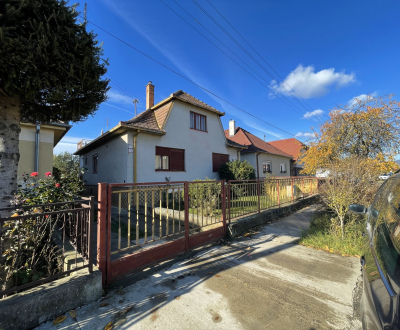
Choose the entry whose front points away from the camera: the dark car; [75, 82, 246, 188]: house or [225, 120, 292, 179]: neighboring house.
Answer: the dark car

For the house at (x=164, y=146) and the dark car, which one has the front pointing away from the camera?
the dark car

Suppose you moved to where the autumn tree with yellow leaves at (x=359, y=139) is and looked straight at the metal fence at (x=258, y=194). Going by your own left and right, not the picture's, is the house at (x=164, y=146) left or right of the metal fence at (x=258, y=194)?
right

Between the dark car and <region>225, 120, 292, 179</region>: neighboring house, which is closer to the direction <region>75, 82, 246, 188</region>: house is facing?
the dark car

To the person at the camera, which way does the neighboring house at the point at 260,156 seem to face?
facing the viewer and to the right of the viewer

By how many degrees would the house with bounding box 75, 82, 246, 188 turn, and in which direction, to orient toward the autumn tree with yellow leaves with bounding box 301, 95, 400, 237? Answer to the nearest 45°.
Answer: approximately 45° to its left

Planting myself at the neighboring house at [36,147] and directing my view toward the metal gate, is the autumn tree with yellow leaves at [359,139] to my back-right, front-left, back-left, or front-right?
front-left

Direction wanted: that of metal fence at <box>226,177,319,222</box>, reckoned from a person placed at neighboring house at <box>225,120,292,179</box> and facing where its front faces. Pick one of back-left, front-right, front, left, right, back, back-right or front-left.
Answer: front-right

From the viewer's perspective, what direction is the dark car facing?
away from the camera

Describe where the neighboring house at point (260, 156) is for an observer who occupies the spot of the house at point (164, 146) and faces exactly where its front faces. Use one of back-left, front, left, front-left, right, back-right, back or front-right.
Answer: left

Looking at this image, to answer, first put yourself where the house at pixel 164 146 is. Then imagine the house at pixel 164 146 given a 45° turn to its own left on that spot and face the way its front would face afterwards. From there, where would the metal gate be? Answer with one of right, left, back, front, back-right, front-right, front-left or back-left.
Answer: right

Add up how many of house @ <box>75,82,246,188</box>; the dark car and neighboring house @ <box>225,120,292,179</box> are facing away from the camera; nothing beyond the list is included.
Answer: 1

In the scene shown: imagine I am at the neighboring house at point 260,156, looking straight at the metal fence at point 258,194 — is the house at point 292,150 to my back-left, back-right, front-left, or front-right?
back-left

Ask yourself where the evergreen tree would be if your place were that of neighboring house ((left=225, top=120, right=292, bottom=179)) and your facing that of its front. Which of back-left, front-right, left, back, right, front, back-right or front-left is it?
front-right

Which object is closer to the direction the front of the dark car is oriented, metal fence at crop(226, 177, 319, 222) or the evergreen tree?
the metal fence

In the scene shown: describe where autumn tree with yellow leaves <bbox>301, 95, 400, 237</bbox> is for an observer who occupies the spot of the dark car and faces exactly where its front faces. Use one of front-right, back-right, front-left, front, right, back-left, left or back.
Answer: front
